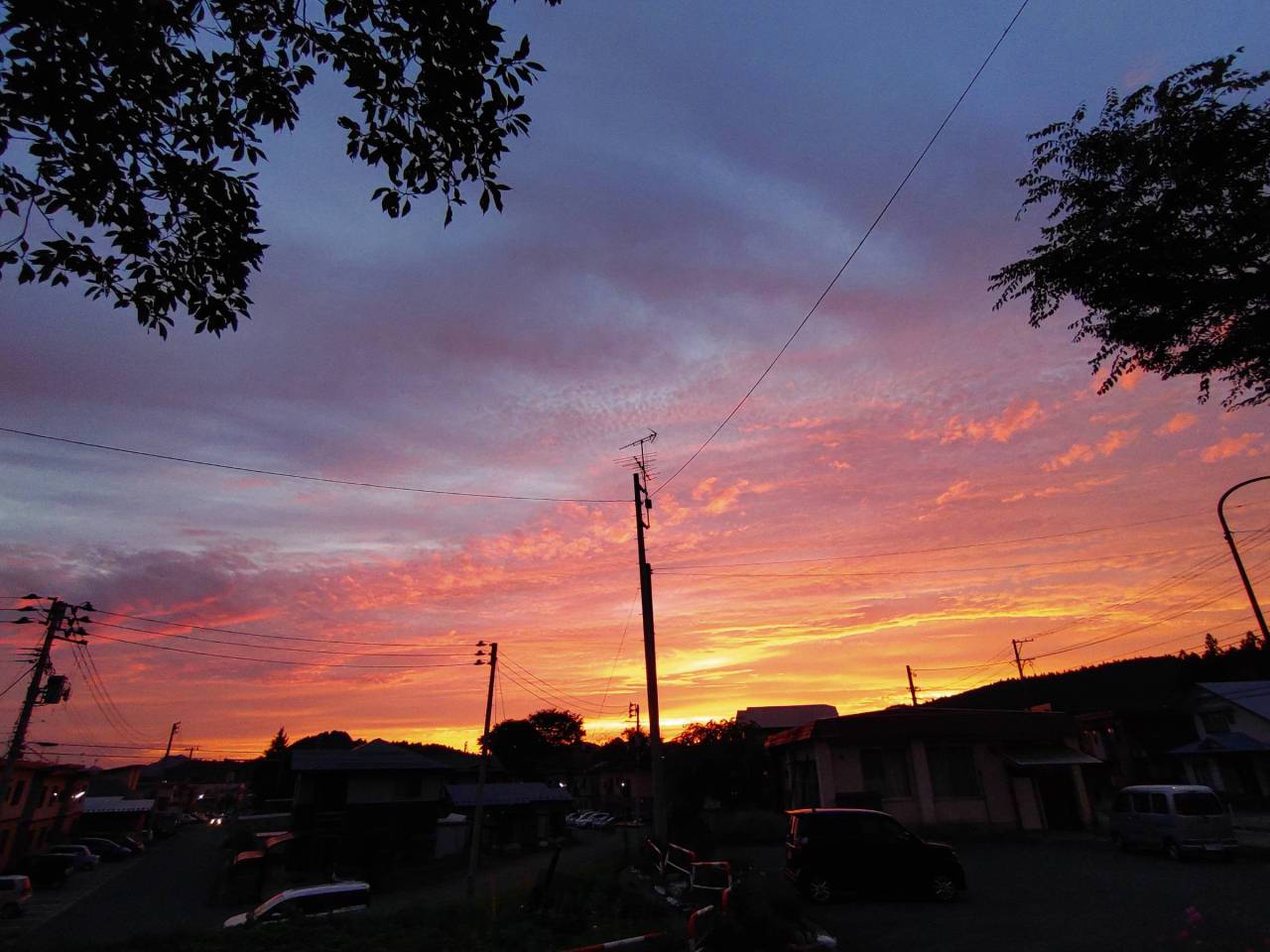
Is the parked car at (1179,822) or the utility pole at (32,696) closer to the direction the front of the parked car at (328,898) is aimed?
the utility pole

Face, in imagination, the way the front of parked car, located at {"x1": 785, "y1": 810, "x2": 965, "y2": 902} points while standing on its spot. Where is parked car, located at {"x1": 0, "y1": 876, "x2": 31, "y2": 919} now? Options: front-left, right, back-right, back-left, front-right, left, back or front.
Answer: back

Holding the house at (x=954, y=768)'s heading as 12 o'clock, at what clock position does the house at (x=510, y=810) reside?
the house at (x=510, y=810) is roughly at 4 o'clock from the house at (x=954, y=768).

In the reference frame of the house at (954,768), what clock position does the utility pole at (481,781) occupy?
The utility pole is roughly at 3 o'clock from the house.

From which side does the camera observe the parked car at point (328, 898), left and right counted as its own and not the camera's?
left

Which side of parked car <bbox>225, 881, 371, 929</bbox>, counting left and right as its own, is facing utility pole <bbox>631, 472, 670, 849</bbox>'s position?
back

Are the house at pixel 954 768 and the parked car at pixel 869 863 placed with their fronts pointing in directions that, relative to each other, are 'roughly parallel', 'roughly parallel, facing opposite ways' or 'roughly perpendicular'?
roughly perpendicular

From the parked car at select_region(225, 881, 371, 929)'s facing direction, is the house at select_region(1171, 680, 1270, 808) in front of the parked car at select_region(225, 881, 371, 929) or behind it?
behind

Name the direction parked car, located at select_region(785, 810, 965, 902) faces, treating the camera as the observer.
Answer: facing to the right of the viewer

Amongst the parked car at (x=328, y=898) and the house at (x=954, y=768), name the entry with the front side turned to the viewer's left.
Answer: the parked car

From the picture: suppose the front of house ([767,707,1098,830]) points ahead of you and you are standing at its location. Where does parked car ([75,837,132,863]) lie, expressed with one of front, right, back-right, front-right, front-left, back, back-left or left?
right

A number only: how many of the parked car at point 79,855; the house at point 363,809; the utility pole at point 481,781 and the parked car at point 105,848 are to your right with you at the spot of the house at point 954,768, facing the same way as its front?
4

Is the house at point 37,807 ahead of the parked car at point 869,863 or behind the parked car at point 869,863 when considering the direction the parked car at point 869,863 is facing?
behind

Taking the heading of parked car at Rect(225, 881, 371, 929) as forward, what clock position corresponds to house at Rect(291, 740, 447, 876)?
The house is roughly at 3 o'clock from the parked car.
